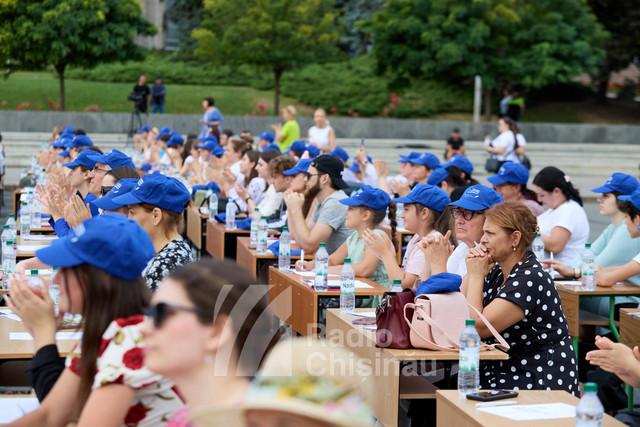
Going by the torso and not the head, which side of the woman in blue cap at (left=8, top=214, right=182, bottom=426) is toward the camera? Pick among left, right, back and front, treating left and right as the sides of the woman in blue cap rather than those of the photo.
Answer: left

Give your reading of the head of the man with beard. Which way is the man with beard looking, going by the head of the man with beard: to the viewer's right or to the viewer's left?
to the viewer's left

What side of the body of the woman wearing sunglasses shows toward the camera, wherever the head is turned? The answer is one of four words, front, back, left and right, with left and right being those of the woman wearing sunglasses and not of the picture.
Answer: left

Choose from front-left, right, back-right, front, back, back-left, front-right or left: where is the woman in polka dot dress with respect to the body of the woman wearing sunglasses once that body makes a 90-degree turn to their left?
back-left

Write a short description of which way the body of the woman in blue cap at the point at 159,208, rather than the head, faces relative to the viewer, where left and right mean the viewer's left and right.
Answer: facing to the left of the viewer

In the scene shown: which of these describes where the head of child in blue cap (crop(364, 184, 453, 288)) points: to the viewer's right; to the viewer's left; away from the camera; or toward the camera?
to the viewer's left

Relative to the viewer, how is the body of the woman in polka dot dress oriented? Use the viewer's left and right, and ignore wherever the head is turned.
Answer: facing to the left of the viewer

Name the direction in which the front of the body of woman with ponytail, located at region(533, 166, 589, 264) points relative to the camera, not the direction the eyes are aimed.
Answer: to the viewer's left

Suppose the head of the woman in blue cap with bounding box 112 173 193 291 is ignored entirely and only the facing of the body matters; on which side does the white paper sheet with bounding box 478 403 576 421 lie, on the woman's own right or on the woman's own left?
on the woman's own left

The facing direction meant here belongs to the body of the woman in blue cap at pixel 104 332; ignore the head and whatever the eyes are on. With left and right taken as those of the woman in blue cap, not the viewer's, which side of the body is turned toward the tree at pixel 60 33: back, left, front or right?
right

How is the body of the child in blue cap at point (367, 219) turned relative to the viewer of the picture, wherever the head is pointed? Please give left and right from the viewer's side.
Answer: facing to the left of the viewer

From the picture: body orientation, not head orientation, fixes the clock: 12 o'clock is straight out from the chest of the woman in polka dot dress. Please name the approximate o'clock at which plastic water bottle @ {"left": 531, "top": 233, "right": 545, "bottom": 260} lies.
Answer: The plastic water bottle is roughly at 3 o'clock from the woman in polka dot dress.
